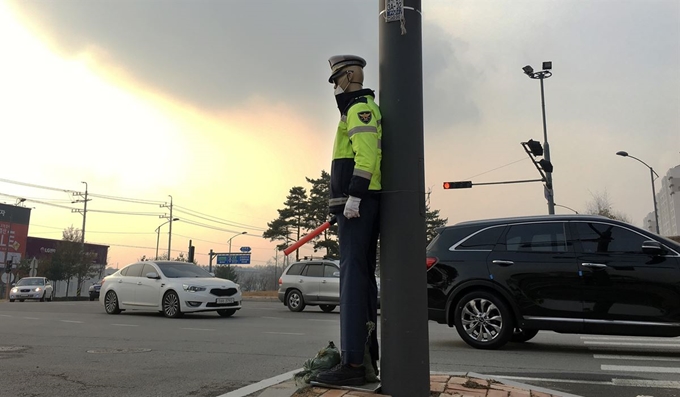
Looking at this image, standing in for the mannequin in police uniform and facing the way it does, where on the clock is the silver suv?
The silver suv is roughly at 3 o'clock from the mannequin in police uniform.

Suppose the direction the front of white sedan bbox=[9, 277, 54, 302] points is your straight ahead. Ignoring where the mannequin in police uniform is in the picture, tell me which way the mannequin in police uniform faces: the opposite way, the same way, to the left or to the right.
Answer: to the right

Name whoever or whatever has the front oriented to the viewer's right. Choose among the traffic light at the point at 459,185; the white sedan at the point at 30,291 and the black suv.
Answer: the black suv

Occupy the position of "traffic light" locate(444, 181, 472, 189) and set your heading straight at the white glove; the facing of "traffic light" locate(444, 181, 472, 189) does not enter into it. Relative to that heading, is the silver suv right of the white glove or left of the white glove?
right

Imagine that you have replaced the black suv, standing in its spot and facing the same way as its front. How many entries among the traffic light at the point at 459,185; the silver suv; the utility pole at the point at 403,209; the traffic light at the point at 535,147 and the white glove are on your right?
2

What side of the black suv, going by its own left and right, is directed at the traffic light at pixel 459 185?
left

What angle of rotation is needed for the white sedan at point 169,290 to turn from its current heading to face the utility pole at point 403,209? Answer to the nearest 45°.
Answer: approximately 45° to its right

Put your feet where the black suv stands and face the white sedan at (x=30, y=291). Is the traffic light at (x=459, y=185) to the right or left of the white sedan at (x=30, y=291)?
right

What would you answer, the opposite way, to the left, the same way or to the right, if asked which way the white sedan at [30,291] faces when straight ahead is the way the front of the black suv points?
to the right

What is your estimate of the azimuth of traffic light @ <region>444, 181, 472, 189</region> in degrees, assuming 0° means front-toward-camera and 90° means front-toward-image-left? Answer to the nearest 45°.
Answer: approximately 0°

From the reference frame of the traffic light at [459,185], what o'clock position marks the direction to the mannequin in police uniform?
The mannequin in police uniform is roughly at 12 o'clock from the traffic light.

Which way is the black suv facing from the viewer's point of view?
to the viewer's right

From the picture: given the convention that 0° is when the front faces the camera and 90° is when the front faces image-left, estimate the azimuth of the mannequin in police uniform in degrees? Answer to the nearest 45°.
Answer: approximately 90°
